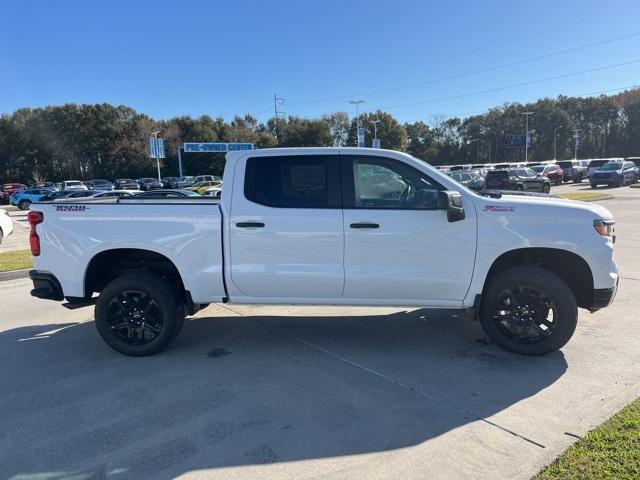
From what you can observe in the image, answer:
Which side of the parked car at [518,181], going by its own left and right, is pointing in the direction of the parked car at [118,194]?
right

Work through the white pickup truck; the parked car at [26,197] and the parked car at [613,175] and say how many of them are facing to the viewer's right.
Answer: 1

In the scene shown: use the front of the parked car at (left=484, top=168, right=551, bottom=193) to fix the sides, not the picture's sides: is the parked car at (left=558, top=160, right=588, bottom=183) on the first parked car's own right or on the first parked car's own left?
on the first parked car's own left

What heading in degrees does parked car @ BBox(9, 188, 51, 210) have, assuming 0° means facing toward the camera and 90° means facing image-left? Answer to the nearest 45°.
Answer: approximately 45°

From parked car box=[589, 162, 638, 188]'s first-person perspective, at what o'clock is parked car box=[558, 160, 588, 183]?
parked car box=[558, 160, 588, 183] is roughly at 4 o'clock from parked car box=[589, 162, 638, 188].

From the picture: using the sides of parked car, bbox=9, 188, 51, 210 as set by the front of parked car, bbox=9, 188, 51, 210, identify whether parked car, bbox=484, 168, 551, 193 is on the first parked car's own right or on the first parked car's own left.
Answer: on the first parked car's own left

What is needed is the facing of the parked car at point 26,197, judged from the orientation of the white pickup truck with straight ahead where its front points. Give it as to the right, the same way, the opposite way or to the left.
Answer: to the right

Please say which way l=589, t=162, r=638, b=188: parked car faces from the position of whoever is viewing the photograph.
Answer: facing the viewer and to the left of the viewer

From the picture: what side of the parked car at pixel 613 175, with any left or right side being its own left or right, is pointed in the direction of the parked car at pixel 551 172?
right

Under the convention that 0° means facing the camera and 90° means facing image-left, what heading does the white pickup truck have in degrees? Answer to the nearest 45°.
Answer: approximately 270°
